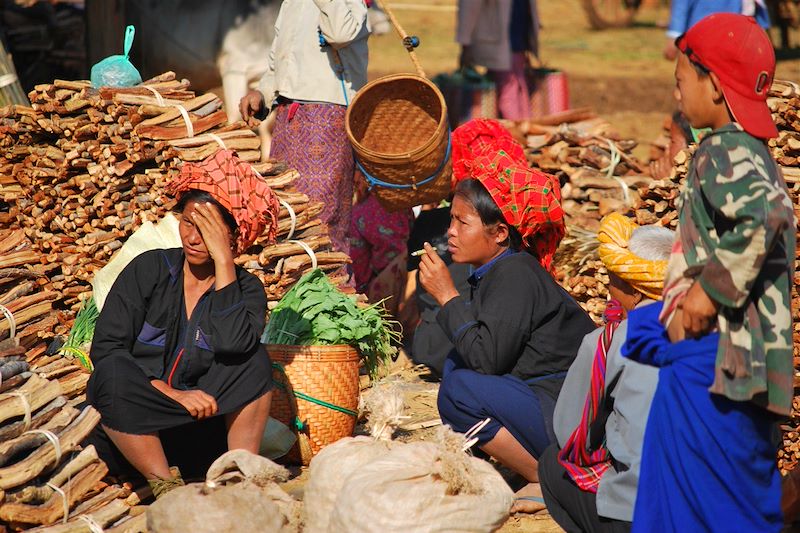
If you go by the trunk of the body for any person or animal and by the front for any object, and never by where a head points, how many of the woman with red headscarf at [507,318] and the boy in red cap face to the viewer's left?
2

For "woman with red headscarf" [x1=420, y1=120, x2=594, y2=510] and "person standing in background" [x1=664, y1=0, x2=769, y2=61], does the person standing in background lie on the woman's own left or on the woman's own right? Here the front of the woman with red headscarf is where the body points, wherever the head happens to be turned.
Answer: on the woman's own right

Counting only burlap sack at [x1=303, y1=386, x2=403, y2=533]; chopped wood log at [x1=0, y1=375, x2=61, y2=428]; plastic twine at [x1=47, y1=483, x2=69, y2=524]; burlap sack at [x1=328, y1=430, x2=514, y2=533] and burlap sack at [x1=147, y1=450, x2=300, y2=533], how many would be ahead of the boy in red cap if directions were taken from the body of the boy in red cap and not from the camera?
5

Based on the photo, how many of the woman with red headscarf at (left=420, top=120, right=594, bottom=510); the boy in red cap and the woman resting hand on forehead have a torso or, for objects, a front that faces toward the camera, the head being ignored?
1

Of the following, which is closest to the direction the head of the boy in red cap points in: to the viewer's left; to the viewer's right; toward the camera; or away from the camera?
to the viewer's left

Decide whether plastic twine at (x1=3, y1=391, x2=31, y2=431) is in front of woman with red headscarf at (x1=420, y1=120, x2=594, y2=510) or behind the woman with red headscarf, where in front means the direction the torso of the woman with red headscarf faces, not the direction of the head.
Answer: in front

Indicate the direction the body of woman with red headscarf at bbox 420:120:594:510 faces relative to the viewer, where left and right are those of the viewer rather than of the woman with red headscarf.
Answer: facing to the left of the viewer

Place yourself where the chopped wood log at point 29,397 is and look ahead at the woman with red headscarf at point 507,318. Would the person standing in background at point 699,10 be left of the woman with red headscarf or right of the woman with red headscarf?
left

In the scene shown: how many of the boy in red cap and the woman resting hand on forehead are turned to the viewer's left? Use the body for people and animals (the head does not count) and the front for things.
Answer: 1

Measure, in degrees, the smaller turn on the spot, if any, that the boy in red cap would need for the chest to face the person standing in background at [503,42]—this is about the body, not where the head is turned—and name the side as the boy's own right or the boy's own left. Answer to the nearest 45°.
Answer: approximately 90° to the boy's own right

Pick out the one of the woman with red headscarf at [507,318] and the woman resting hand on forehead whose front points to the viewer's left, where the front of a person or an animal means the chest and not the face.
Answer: the woman with red headscarf

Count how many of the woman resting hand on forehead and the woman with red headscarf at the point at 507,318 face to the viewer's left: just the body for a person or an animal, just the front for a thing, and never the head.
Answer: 1

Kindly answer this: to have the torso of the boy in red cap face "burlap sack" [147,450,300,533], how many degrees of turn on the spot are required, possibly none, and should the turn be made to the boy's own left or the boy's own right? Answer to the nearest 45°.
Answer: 0° — they already face it

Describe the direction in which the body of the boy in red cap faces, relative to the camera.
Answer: to the viewer's left

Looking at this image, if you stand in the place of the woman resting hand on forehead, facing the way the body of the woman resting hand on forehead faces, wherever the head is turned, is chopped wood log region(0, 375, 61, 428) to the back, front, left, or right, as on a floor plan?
right

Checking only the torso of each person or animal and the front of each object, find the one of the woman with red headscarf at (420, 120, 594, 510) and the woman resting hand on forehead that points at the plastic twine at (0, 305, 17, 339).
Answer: the woman with red headscarf
